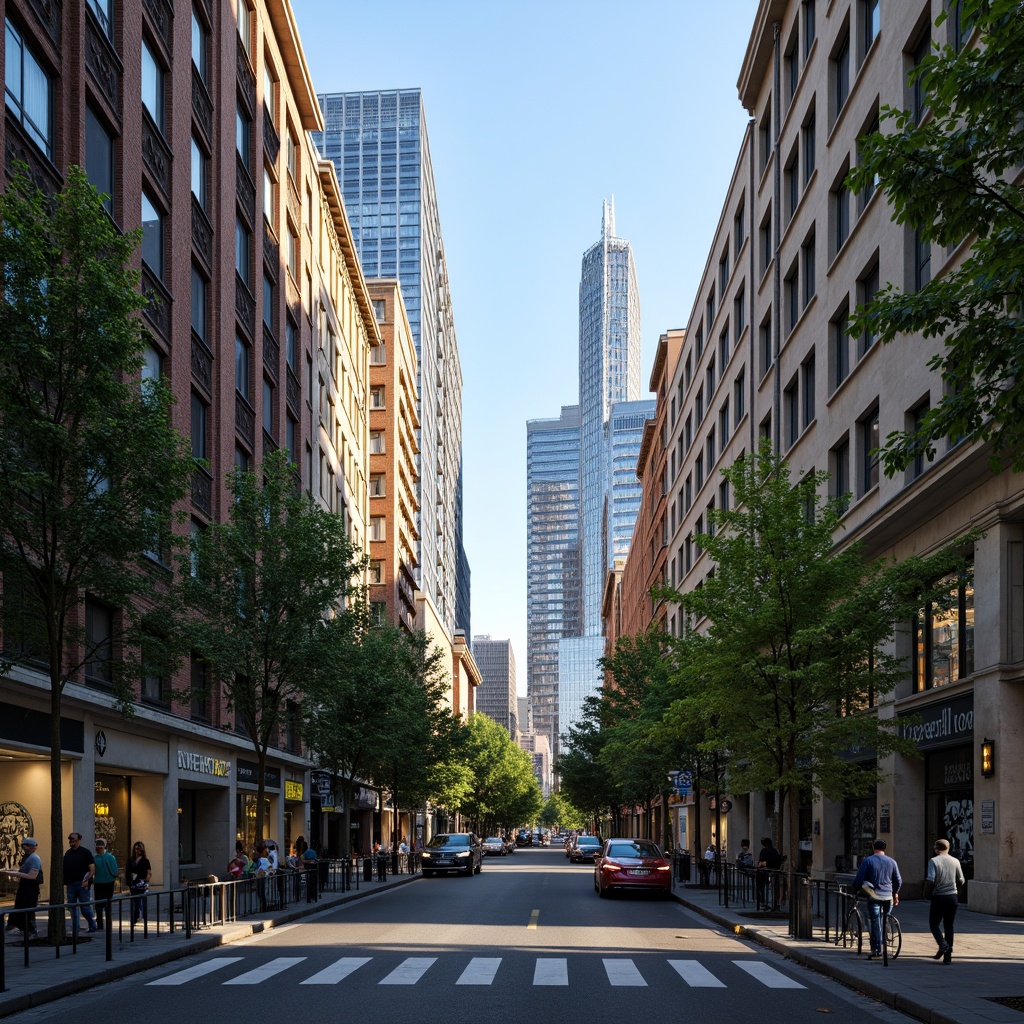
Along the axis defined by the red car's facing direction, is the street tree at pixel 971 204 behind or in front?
behind

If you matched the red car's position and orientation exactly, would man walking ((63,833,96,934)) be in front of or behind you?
behind

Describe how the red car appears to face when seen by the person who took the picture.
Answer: facing away from the viewer

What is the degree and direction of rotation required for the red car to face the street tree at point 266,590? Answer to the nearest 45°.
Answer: approximately 135° to its left
